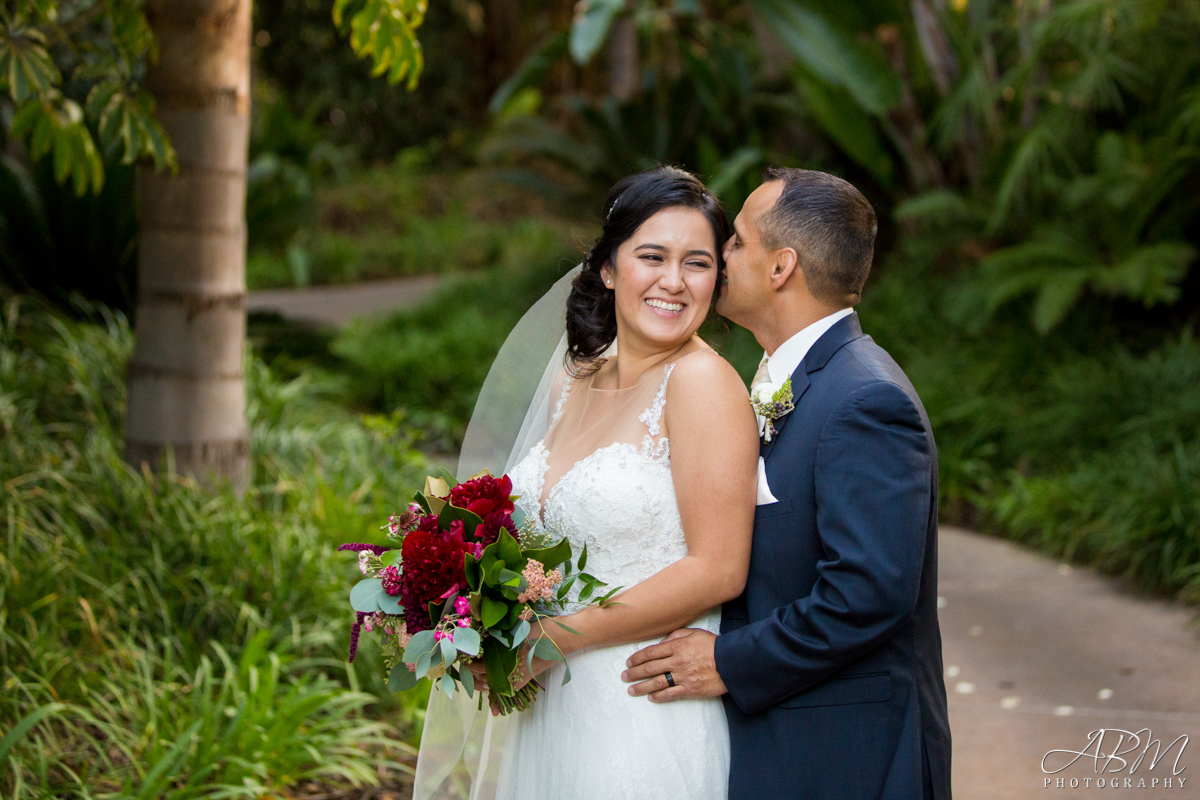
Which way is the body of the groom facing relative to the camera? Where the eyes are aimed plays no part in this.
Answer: to the viewer's left

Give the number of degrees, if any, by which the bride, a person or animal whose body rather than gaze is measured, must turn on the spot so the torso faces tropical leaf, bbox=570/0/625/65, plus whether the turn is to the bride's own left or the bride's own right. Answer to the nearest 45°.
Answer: approximately 135° to the bride's own right

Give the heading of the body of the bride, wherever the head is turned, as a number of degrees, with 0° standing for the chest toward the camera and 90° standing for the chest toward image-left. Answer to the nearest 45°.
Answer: approximately 45°

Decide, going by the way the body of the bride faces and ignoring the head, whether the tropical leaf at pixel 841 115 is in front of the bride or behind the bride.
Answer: behind

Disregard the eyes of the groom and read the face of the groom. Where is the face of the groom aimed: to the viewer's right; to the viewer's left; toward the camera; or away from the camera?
to the viewer's left
